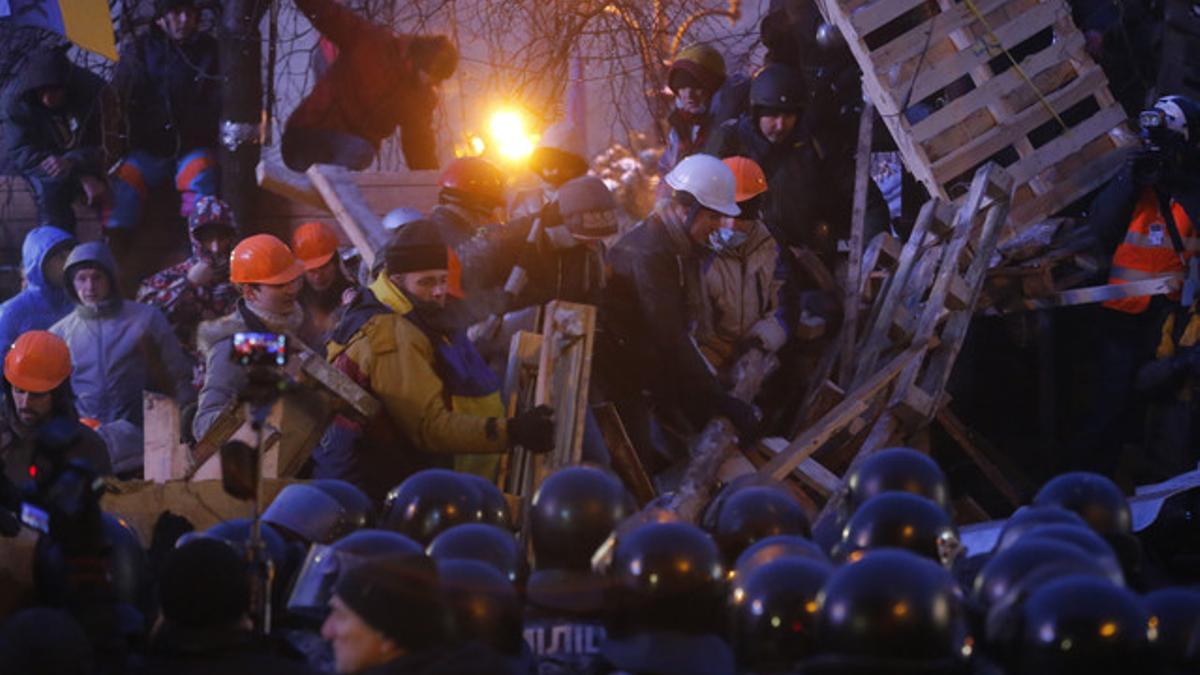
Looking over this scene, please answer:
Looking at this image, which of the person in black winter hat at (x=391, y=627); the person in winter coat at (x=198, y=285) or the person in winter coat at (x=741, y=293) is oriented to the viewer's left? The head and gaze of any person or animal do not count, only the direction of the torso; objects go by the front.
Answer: the person in black winter hat at (x=391, y=627)

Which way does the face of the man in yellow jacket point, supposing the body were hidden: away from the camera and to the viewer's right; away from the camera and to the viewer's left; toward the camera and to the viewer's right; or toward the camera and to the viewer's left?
toward the camera and to the viewer's right

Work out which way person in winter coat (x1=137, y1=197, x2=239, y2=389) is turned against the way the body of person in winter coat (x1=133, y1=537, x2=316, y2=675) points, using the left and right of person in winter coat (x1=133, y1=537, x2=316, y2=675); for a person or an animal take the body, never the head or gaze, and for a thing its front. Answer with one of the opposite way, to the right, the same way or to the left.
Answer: the opposite way

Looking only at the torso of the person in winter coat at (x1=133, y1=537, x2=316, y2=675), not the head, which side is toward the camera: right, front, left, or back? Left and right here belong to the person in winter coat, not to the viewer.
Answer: back

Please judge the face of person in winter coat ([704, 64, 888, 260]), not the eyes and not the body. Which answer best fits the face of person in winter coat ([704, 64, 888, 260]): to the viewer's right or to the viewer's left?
to the viewer's left

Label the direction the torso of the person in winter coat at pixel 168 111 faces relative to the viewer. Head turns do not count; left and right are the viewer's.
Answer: facing the viewer

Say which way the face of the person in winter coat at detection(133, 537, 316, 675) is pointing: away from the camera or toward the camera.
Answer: away from the camera

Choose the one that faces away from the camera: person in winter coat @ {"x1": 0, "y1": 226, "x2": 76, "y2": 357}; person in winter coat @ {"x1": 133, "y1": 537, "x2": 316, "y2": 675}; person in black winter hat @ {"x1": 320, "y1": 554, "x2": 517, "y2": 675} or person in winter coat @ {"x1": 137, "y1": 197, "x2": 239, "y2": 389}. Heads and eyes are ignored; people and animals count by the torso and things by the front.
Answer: person in winter coat @ {"x1": 133, "y1": 537, "x2": 316, "y2": 675}

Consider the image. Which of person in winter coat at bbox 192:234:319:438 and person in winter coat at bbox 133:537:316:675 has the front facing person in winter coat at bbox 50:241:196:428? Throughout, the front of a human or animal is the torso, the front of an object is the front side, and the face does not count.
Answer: person in winter coat at bbox 133:537:316:675

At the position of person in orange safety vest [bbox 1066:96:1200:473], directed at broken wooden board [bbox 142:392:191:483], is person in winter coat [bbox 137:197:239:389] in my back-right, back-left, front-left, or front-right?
front-right

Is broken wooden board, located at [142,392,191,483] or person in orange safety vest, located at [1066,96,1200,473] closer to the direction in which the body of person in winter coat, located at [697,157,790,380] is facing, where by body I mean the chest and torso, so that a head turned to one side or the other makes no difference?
the broken wooden board

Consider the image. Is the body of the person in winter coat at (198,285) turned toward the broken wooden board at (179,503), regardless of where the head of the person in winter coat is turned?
yes

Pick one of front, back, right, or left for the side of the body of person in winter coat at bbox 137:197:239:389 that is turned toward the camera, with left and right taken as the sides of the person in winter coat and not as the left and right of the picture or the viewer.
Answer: front
